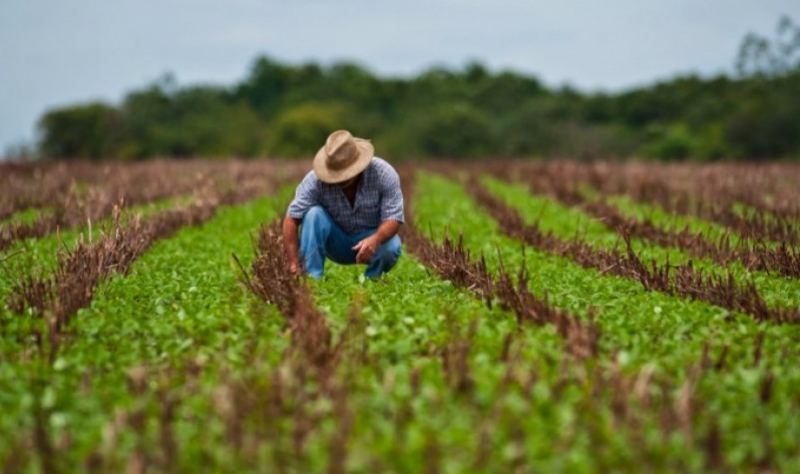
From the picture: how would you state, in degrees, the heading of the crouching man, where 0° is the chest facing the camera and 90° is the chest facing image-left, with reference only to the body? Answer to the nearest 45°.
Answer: approximately 0°

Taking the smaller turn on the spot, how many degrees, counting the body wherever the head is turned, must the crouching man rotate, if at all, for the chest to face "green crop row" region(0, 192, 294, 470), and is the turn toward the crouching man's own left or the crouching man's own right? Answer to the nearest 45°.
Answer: approximately 45° to the crouching man's own right

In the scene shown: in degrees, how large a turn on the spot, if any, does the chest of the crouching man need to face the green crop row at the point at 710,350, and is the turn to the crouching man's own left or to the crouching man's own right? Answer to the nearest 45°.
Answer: approximately 45° to the crouching man's own left
